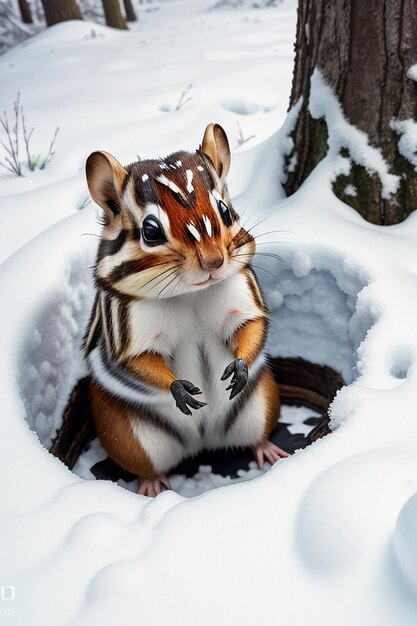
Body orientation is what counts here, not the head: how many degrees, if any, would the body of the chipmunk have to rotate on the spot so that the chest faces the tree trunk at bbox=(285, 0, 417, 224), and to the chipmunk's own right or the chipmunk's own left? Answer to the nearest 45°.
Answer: approximately 90° to the chipmunk's own left

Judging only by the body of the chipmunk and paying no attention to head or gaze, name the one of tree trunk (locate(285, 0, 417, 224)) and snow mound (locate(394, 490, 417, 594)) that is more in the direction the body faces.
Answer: the snow mound

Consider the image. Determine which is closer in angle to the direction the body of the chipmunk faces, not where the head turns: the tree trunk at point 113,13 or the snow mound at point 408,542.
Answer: the snow mound

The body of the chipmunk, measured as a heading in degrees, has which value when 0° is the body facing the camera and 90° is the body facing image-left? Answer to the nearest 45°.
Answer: approximately 315°

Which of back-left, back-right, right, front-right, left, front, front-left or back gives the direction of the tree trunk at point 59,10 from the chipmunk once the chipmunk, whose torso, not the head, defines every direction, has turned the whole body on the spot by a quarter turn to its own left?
front-left

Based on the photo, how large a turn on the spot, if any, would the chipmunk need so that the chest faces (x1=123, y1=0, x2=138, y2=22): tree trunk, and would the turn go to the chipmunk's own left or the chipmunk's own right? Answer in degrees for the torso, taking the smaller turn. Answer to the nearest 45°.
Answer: approximately 135° to the chipmunk's own left

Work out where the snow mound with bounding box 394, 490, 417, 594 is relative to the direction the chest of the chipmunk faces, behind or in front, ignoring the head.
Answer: in front

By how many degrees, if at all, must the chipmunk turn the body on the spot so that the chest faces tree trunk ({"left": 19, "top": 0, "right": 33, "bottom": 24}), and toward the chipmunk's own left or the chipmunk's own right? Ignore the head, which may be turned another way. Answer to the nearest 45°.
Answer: approximately 135° to the chipmunk's own left

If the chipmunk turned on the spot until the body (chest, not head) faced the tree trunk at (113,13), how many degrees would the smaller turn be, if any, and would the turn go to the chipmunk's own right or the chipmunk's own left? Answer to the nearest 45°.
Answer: approximately 135° to the chipmunk's own left

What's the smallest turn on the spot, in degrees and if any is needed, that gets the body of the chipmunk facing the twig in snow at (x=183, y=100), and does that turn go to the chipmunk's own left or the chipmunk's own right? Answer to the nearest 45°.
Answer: approximately 135° to the chipmunk's own left
